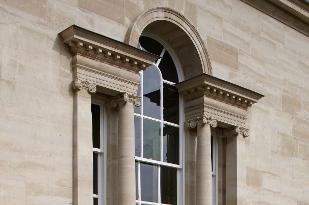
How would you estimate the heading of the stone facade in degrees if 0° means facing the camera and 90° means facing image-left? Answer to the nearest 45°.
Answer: approximately 315°
